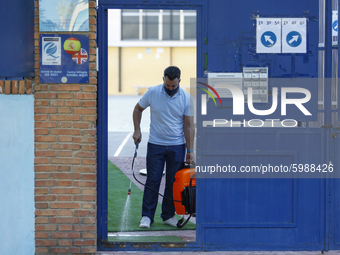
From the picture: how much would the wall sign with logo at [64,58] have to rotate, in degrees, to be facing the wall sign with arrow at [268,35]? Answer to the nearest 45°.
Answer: approximately 90° to its left

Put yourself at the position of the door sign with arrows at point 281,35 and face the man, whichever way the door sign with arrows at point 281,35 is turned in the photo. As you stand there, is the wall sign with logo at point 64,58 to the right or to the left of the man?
left

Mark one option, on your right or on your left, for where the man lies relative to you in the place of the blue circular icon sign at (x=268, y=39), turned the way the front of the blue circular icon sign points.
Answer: on your right

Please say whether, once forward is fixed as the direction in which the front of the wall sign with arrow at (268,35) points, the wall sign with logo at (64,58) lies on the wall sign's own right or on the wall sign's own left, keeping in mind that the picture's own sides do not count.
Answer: on the wall sign's own right

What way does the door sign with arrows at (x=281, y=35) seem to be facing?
toward the camera

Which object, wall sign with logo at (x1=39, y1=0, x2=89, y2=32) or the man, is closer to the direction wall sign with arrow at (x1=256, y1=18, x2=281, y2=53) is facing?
the wall sign with logo

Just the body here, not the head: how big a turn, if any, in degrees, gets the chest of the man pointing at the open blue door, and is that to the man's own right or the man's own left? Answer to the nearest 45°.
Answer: approximately 45° to the man's own left

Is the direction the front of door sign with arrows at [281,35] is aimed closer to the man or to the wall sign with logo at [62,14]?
the wall sign with logo

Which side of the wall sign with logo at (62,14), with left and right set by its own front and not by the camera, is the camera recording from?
front

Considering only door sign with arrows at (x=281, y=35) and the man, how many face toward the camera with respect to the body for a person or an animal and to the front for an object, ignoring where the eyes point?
2

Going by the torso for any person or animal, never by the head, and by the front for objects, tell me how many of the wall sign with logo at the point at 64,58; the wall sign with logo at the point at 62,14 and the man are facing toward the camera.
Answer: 3

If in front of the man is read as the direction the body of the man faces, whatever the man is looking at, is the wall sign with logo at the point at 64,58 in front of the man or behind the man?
in front

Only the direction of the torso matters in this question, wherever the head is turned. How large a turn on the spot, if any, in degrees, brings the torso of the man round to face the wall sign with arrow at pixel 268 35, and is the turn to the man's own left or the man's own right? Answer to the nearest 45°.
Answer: approximately 45° to the man's own left

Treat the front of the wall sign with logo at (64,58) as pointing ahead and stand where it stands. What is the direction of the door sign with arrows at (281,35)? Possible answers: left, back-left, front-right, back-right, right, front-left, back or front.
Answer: left

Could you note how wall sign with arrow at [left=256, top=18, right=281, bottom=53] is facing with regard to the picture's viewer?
facing the viewer

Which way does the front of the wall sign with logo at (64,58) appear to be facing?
toward the camera

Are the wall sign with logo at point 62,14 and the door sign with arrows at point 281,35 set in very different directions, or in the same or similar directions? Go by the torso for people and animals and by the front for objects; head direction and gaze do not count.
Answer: same or similar directions
